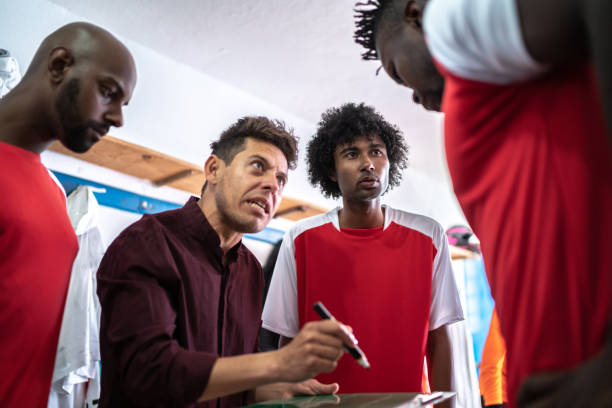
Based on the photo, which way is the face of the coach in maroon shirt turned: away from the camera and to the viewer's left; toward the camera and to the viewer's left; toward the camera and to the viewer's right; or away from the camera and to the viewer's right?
toward the camera and to the viewer's right

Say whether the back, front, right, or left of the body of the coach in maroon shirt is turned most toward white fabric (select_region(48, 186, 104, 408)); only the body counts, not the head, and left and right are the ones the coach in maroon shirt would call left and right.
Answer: back

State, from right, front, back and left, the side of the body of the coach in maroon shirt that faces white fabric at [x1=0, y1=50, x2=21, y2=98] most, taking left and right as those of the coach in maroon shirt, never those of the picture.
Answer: back

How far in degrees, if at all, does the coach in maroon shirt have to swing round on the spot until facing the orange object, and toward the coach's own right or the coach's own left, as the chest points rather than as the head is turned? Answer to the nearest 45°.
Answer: approximately 90° to the coach's own left

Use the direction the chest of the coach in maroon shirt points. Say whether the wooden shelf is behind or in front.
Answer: behind

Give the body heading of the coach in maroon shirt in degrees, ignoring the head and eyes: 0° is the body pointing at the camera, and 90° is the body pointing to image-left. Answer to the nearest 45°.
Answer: approximately 315°
